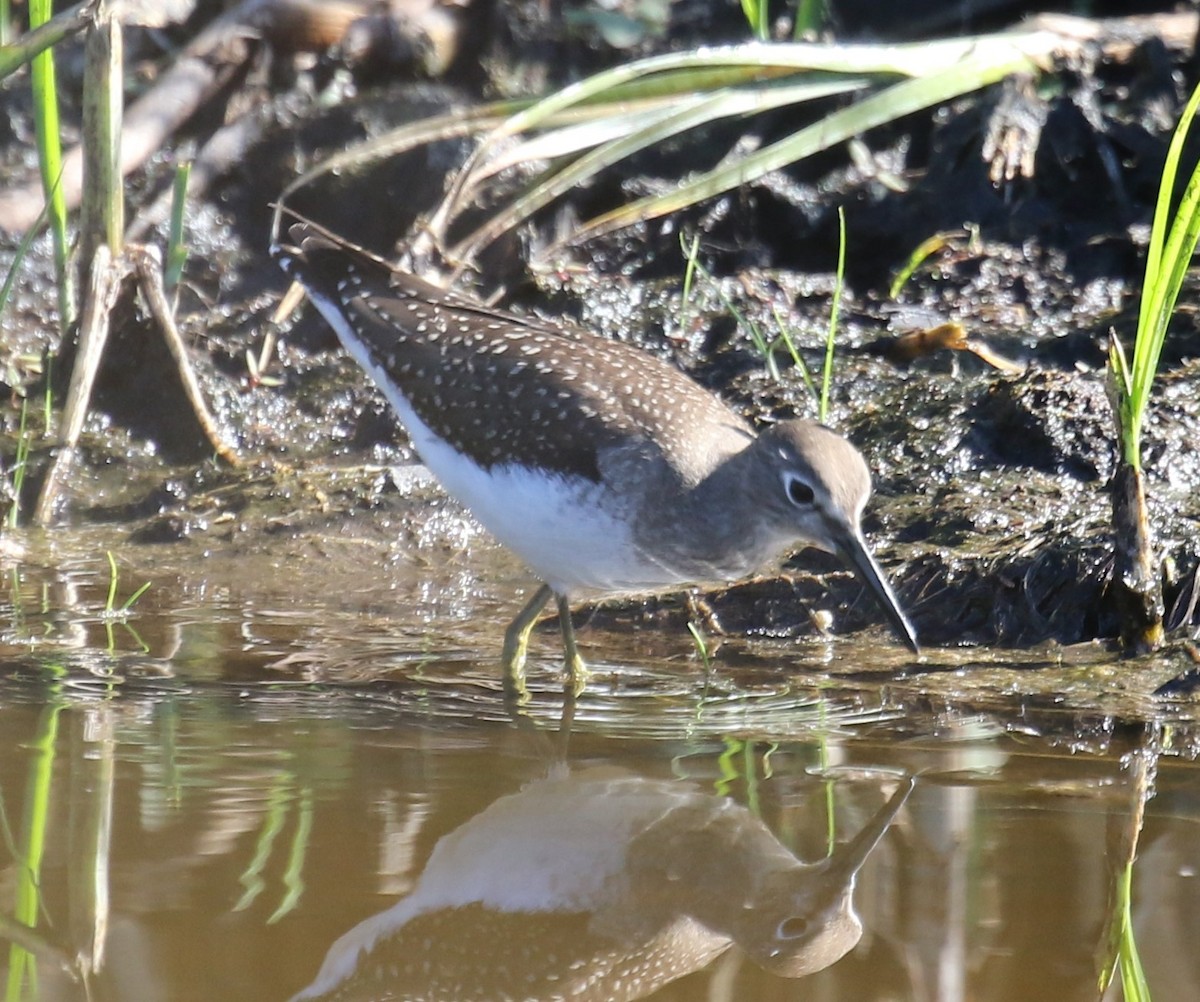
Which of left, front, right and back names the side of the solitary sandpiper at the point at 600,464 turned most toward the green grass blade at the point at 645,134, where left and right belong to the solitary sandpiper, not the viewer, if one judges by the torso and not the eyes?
left

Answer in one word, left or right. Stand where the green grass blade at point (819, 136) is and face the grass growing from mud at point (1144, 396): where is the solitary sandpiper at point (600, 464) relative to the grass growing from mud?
right

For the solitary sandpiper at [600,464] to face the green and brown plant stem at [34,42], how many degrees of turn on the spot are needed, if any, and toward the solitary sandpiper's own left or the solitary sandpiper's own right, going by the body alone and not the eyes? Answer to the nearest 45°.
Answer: approximately 180°

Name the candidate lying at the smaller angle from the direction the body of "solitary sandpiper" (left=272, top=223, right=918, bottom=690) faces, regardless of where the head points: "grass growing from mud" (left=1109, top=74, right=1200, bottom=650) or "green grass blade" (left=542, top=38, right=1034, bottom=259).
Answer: the grass growing from mud

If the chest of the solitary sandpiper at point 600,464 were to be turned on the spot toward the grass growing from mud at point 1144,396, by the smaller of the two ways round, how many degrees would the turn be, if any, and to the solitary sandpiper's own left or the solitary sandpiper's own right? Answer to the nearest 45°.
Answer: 0° — it already faces it

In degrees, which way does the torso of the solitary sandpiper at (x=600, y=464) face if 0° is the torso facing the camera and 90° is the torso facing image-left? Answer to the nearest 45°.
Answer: approximately 270°

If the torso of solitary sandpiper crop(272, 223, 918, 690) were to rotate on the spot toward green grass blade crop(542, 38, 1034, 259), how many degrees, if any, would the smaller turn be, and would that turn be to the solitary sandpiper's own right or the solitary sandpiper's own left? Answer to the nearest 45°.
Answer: approximately 45° to the solitary sandpiper's own left

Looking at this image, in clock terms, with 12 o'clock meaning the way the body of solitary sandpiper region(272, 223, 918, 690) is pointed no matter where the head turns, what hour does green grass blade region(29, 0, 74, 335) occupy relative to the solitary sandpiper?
The green grass blade is roughly at 7 o'clock from the solitary sandpiper.
